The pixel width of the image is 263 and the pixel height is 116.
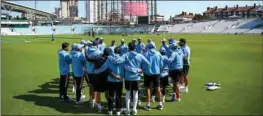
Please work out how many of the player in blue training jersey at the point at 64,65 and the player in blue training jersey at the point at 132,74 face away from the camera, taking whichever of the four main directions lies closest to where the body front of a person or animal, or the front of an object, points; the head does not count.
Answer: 1

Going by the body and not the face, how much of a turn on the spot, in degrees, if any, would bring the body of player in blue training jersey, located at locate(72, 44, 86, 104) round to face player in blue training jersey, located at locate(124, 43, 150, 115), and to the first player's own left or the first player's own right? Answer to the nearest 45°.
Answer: approximately 90° to the first player's own right

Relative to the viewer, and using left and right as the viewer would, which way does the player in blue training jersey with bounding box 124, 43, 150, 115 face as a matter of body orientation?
facing away from the viewer

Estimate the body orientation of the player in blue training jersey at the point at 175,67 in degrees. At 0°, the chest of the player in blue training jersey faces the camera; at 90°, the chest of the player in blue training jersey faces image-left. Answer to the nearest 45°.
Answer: approximately 135°

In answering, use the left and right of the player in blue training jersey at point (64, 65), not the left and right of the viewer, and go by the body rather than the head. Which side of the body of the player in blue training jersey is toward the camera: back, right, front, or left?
right

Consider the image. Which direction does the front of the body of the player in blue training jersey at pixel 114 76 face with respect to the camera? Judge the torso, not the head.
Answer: away from the camera
